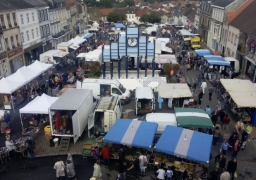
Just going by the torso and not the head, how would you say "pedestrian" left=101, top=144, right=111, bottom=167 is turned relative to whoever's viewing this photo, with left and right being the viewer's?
facing away from the viewer

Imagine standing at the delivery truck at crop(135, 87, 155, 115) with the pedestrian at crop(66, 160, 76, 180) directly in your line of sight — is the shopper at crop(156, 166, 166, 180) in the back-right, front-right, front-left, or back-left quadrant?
front-left

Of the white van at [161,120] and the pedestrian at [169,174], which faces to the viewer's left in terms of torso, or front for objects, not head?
the white van

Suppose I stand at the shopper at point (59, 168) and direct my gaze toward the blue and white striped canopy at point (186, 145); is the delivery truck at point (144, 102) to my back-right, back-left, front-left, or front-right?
front-left

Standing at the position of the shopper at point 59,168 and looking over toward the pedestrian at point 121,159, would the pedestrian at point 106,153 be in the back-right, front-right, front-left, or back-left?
front-left

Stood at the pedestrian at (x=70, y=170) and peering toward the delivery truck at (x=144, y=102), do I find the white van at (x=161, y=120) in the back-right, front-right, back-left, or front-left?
front-right

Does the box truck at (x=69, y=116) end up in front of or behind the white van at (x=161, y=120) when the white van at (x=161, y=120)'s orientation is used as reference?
in front

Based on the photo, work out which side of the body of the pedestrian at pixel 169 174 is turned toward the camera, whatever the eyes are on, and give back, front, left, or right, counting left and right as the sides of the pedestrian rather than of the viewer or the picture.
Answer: back

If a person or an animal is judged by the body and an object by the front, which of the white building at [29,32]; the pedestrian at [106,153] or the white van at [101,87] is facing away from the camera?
the pedestrian
